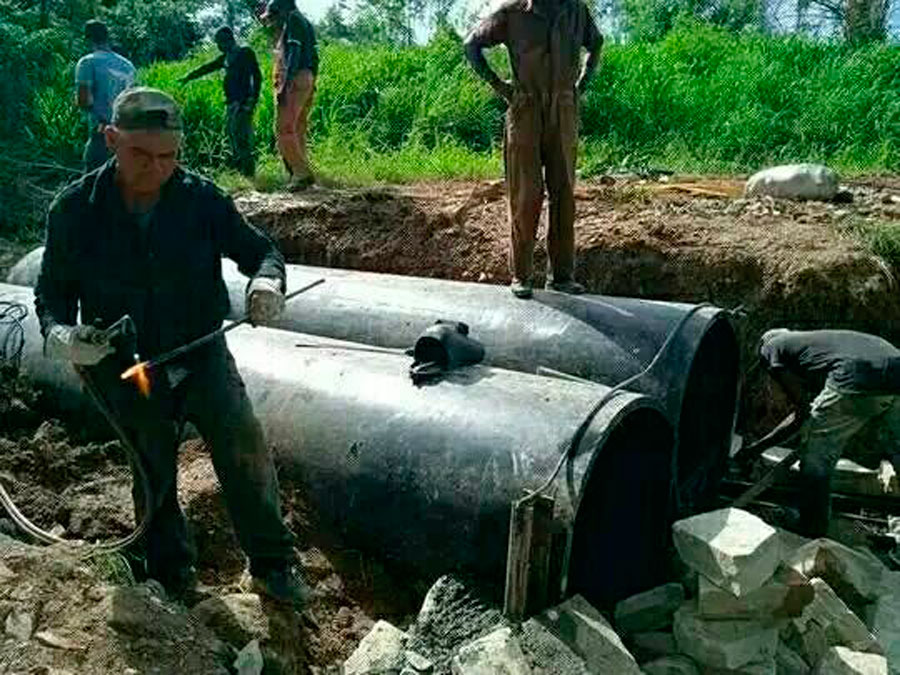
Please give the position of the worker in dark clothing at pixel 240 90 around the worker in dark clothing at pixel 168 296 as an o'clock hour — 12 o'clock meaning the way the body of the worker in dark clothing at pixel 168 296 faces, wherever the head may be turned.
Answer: the worker in dark clothing at pixel 240 90 is roughly at 6 o'clock from the worker in dark clothing at pixel 168 296.

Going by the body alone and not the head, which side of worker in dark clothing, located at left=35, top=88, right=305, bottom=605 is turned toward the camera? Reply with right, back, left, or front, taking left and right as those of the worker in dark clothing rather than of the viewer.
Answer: front

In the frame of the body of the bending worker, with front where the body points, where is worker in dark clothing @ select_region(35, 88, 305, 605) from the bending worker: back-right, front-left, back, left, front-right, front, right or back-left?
front-left

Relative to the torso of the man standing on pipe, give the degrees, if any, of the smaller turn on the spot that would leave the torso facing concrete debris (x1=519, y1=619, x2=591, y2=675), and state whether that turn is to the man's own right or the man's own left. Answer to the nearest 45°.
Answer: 0° — they already face it

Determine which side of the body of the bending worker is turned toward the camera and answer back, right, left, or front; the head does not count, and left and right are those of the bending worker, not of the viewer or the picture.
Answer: left

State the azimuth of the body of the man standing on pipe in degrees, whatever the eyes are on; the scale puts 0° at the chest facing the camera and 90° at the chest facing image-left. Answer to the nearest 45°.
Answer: approximately 0°

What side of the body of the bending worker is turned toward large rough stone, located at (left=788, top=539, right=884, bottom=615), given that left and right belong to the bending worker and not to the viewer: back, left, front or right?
left

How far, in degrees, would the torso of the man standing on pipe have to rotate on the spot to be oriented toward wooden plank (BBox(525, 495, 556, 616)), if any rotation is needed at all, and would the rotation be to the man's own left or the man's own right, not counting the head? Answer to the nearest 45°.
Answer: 0° — they already face it

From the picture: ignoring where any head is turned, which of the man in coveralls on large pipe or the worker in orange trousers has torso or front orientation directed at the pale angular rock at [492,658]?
the man in coveralls on large pipe

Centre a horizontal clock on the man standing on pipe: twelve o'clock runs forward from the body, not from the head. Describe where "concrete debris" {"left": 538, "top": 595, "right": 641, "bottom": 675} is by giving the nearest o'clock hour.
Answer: The concrete debris is roughly at 12 o'clock from the man standing on pipe.
